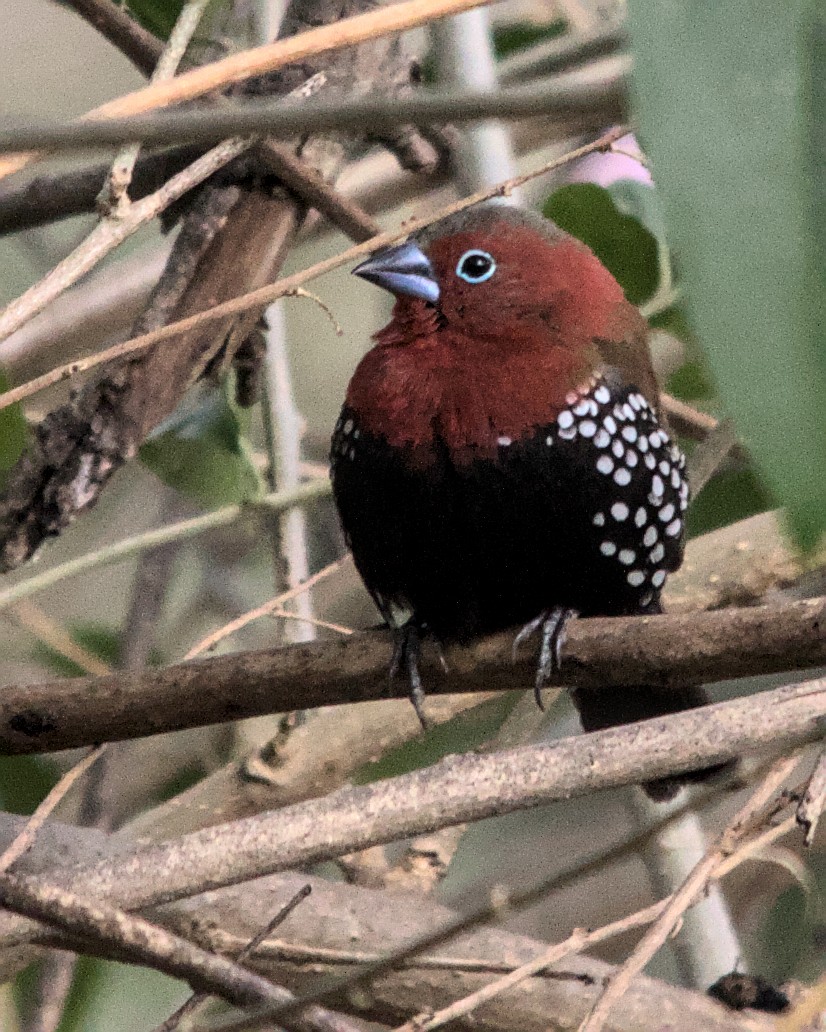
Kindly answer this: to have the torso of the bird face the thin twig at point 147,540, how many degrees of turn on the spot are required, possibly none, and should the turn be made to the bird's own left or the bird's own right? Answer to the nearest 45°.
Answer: approximately 90° to the bird's own right

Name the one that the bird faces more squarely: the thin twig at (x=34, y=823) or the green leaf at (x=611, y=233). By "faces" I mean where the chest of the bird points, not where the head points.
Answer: the thin twig

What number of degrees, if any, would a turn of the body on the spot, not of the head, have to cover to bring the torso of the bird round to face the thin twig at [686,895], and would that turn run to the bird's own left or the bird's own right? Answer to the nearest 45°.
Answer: approximately 45° to the bird's own left

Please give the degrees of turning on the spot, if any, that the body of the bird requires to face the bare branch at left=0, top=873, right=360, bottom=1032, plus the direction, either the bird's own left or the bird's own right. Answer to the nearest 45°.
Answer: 0° — it already faces it

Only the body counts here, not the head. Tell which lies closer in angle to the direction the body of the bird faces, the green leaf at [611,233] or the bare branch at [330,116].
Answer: the bare branch

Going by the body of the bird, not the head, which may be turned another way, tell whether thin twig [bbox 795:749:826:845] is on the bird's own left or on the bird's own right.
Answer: on the bird's own left

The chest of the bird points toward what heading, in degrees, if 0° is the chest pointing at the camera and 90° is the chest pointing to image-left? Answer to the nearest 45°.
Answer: approximately 45°

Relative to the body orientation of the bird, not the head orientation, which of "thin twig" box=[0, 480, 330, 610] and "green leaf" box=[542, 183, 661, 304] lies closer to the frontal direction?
the thin twig
